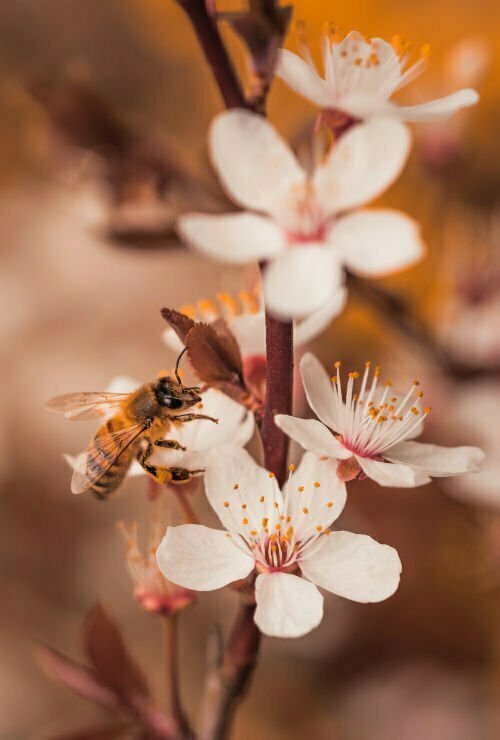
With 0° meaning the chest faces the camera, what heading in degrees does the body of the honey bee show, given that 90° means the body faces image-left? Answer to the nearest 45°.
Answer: approximately 270°
